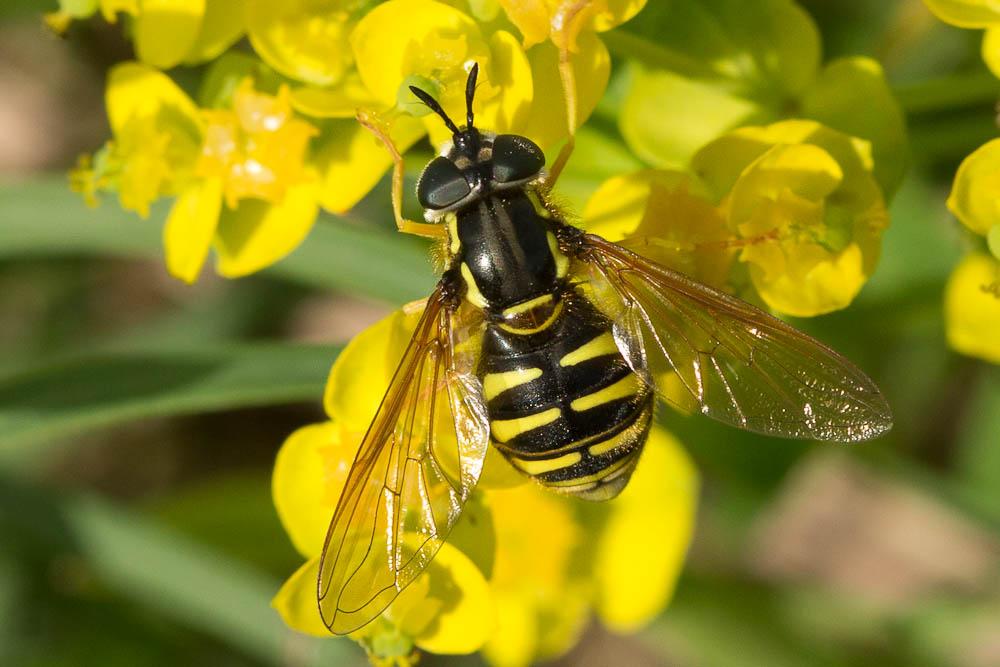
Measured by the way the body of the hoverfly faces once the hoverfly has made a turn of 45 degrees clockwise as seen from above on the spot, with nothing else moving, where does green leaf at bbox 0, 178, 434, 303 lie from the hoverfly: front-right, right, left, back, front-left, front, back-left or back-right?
left

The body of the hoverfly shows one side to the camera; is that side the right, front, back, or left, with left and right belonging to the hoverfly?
back
